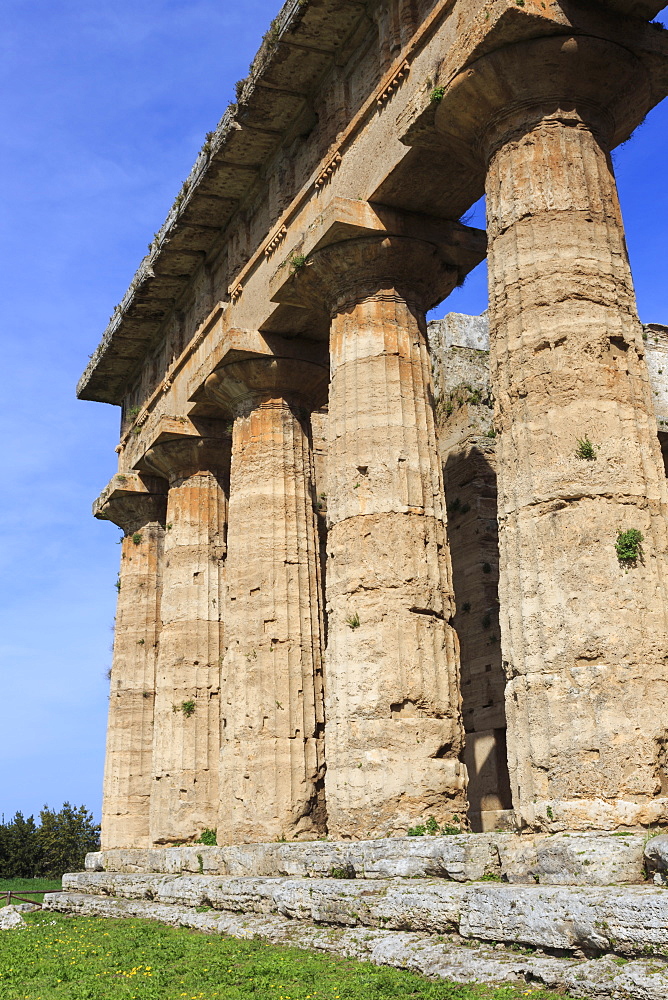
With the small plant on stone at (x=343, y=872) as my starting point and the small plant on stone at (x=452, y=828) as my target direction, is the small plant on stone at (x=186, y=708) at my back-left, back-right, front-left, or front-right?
back-left
